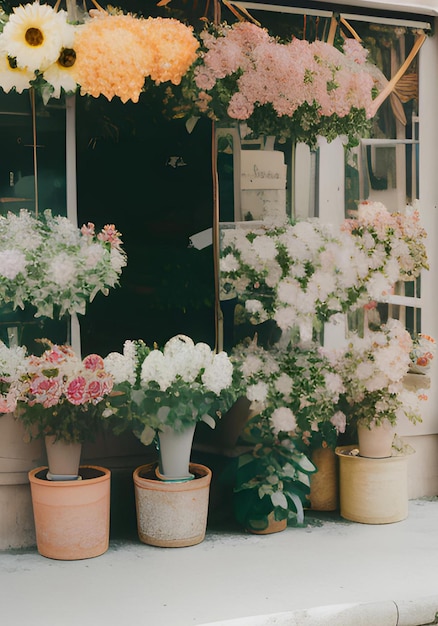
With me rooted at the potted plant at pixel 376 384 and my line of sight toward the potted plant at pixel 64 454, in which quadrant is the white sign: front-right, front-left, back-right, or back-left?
front-right

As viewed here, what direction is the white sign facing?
toward the camera

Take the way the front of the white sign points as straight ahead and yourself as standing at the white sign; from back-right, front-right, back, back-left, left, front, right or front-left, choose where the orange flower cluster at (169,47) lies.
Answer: front-right
